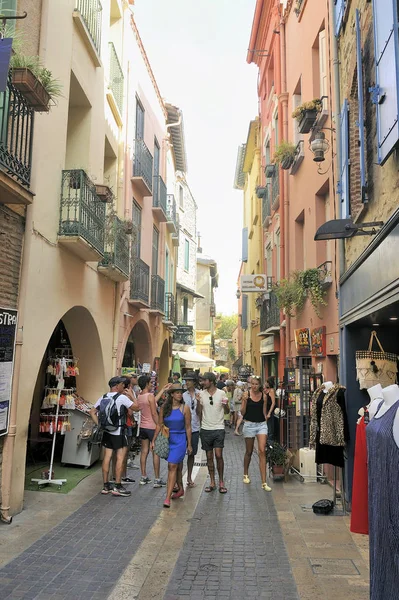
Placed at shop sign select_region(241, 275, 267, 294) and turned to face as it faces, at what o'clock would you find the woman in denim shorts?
The woman in denim shorts is roughly at 12 o'clock from the shop sign.

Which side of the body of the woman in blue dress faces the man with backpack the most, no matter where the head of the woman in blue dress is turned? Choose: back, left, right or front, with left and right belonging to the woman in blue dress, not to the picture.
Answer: right

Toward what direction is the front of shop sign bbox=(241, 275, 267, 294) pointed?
toward the camera

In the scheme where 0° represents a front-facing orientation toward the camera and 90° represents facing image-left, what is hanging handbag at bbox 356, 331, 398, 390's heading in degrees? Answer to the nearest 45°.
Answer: approximately 0°

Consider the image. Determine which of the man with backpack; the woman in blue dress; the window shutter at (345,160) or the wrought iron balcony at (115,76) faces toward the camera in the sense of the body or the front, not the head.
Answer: the woman in blue dress

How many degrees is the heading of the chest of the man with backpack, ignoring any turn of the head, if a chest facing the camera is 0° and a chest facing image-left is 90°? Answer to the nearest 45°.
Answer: approximately 225°

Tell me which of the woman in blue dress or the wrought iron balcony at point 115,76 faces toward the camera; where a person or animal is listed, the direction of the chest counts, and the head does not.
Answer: the woman in blue dress

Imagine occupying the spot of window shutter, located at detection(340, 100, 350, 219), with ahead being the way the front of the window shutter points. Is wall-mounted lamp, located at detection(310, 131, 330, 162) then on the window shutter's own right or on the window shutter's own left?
on the window shutter's own right

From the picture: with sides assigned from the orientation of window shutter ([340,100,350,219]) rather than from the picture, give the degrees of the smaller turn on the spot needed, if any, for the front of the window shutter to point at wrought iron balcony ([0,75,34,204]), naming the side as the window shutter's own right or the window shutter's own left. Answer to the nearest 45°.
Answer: approximately 45° to the window shutter's own left

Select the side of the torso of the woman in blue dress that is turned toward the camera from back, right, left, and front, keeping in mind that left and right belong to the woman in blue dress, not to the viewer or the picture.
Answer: front

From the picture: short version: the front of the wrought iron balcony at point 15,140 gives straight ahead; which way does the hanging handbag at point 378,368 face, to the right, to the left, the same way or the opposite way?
to the right

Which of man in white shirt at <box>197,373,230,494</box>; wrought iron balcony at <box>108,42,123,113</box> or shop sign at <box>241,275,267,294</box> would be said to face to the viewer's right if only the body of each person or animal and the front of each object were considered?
the wrought iron balcony

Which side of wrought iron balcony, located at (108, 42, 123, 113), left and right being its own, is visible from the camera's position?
right

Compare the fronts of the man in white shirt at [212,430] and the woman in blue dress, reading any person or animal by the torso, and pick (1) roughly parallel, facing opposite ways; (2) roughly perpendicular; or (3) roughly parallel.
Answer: roughly parallel

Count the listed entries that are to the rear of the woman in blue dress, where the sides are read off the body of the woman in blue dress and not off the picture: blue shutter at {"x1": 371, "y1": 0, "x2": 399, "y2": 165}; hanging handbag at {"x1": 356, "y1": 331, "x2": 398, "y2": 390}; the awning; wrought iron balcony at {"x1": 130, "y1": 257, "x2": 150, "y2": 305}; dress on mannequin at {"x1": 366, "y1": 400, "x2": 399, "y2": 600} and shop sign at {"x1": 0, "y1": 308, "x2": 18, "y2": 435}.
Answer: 2
